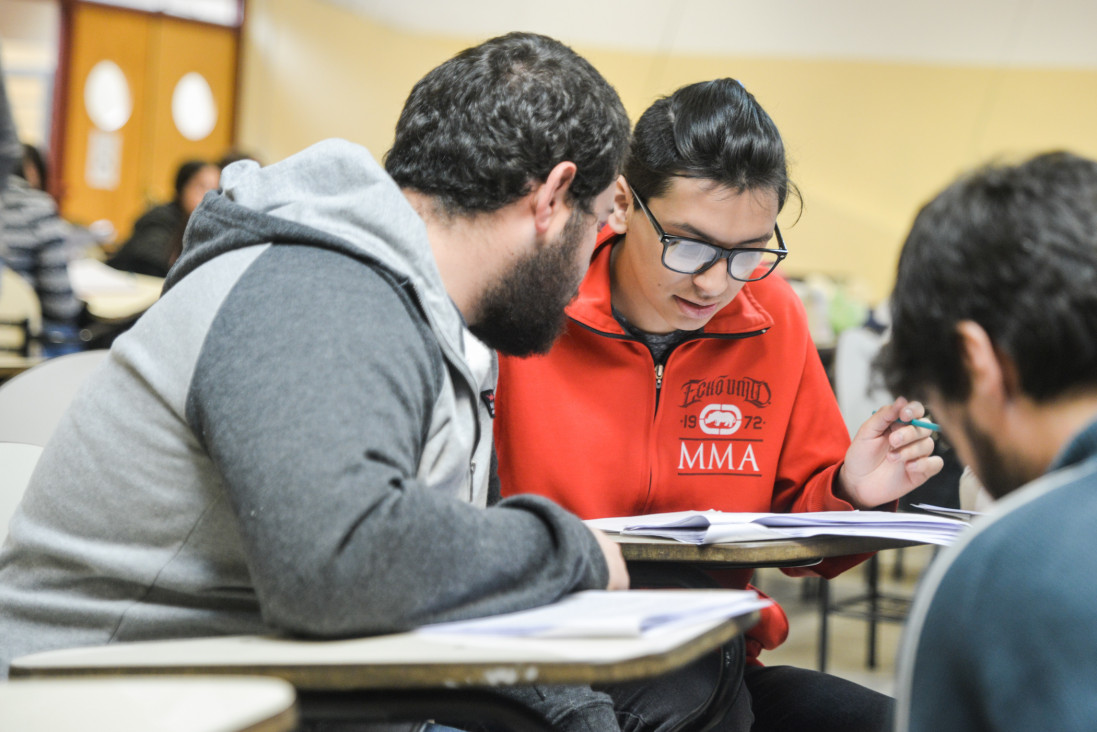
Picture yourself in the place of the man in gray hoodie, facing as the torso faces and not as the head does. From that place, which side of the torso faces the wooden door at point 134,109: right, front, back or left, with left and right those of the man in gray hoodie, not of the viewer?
left

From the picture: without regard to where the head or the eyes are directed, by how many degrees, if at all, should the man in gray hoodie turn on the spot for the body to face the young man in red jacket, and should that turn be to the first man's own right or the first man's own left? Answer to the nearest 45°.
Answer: approximately 45° to the first man's own left

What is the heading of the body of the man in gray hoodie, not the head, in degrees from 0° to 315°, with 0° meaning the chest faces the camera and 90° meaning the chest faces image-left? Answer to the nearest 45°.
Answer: approximately 270°

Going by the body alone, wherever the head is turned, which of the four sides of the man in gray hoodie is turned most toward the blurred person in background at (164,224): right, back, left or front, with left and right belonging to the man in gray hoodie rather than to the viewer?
left

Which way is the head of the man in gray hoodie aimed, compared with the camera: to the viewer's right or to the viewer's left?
to the viewer's right

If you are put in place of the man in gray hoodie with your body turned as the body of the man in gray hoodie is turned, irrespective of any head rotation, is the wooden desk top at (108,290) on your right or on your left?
on your left

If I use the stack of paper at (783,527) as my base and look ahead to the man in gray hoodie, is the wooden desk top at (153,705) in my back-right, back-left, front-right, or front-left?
front-left

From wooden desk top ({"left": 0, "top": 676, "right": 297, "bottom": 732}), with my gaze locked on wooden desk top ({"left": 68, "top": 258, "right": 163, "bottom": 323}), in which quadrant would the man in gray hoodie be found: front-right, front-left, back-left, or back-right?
front-right

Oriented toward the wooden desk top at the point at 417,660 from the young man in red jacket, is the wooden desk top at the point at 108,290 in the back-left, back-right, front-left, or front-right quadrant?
back-right
